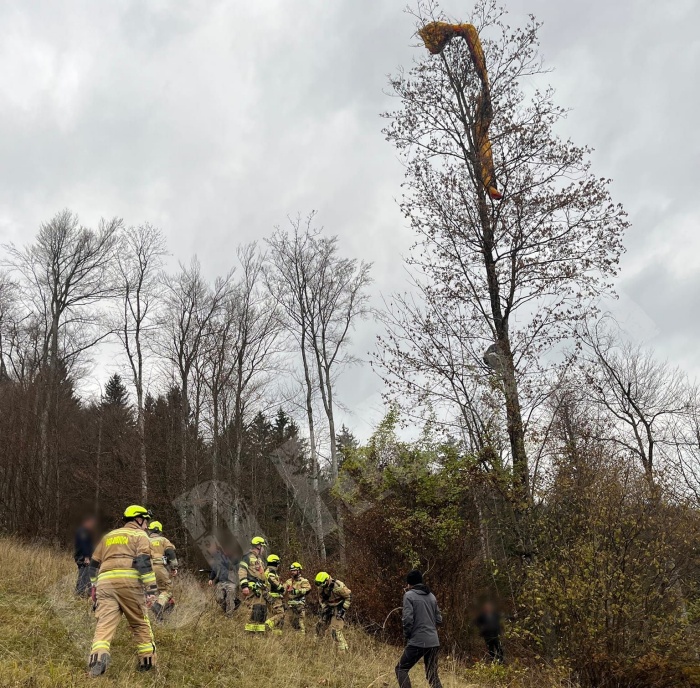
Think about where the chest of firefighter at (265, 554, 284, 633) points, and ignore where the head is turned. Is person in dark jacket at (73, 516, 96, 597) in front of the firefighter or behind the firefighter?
behind

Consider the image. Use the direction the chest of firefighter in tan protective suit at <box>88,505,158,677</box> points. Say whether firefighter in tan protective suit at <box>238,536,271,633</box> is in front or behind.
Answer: in front

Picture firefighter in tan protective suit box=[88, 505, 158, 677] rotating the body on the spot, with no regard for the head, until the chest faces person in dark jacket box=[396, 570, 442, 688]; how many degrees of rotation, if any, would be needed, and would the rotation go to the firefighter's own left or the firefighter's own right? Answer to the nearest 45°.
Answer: approximately 45° to the firefighter's own right

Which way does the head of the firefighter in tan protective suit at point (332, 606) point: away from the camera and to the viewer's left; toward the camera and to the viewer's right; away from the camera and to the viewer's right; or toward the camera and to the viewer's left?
toward the camera and to the viewer's left

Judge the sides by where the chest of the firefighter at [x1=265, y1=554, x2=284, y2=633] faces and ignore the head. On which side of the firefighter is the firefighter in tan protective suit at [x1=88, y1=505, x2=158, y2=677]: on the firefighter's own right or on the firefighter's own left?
on the firefighter's own right

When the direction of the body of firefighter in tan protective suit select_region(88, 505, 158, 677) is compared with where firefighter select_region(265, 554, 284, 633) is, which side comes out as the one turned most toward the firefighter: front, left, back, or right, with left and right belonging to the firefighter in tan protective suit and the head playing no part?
front

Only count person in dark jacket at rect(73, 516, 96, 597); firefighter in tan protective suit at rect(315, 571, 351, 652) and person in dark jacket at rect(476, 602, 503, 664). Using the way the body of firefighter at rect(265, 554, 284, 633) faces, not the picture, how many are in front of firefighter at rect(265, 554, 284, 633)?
2

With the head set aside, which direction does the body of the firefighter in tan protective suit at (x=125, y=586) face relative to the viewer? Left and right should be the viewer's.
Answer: facing away from the viewer and to the right of the viewer

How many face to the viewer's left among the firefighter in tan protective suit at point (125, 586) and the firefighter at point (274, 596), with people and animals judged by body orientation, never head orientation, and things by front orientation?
0

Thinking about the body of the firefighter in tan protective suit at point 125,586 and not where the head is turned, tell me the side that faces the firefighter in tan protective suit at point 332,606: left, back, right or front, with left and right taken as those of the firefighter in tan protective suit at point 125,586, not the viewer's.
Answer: front
